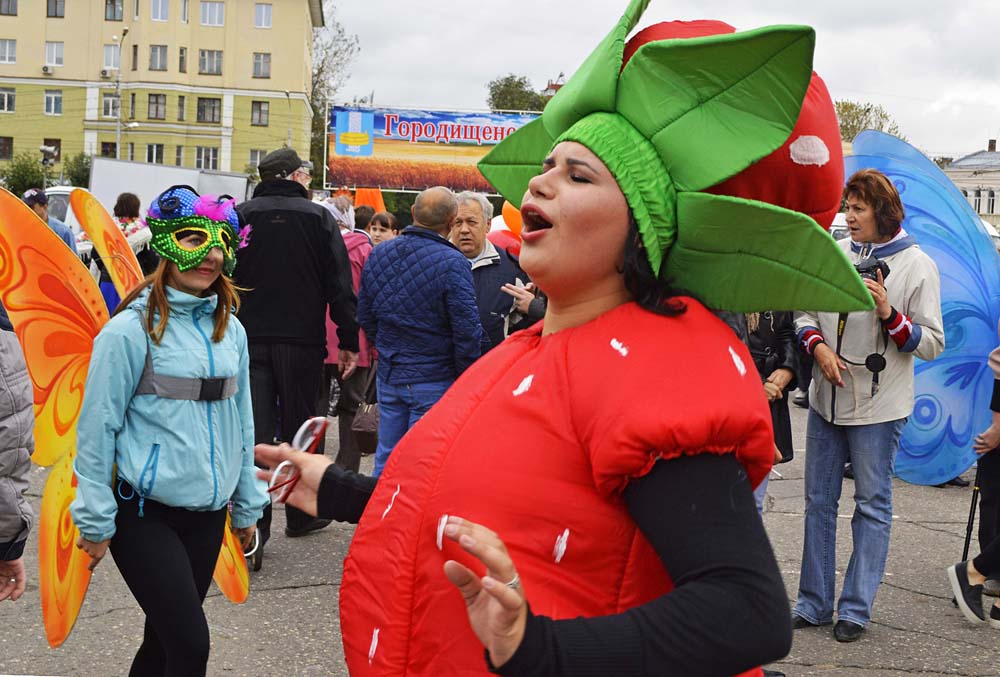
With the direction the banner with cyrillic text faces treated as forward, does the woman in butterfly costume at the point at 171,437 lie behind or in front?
in front

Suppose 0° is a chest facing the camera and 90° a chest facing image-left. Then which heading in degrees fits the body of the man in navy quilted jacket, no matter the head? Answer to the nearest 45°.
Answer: approximately 180°

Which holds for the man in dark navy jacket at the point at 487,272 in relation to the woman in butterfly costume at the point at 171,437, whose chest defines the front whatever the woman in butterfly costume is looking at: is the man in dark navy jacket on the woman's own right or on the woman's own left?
on the woman's own left

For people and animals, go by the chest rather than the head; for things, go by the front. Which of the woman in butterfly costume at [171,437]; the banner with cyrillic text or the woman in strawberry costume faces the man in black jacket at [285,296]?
the banner with cyrillic text

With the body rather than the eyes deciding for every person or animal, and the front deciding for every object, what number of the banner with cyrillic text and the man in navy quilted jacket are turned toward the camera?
1

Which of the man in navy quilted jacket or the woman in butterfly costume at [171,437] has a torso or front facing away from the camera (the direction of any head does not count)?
the man in navy quilted jacket

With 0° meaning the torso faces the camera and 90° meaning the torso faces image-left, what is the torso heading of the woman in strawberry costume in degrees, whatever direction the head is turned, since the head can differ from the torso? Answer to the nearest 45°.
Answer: approximately 45°

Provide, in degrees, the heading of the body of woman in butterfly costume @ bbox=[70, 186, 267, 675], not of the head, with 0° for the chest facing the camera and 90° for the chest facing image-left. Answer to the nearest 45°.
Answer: approximately 315°

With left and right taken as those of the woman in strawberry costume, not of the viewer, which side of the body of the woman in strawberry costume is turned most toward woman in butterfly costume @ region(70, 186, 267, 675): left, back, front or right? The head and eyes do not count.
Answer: right

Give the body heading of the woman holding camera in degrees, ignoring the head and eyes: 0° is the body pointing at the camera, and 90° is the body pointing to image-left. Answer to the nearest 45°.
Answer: approximately 45°

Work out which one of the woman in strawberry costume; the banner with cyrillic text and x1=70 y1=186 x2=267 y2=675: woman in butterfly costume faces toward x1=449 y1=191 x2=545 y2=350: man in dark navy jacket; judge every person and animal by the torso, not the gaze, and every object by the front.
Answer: the banner with cyrillic text
